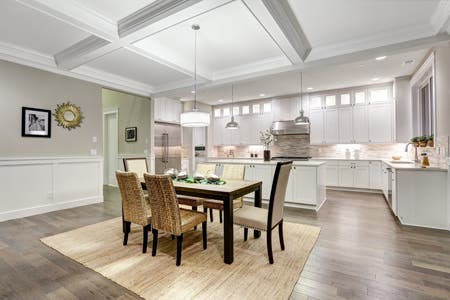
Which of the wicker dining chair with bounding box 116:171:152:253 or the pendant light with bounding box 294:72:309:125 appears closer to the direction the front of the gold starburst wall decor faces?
the wicker dining chair

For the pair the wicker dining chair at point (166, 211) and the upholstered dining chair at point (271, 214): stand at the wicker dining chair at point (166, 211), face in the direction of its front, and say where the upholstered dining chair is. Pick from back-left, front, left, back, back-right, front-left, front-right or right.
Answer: front-right

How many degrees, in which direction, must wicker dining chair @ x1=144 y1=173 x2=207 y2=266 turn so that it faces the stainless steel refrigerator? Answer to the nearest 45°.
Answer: approximately 45° to its left

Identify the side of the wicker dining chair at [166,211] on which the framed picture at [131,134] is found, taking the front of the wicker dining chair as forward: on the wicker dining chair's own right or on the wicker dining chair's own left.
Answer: on the wicker dining chair's own left

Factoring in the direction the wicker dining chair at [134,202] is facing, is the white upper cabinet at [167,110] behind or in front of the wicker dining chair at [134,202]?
in front

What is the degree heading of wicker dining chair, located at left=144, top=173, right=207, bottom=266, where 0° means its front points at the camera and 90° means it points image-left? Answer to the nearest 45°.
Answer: approximately 225°

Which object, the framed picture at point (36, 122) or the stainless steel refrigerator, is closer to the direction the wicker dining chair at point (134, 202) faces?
the stainless steel refrigerator

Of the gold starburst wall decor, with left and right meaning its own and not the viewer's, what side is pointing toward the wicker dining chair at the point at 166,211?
front

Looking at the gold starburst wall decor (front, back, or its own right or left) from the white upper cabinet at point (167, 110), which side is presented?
left

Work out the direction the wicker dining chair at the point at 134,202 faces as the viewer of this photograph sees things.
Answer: facing away from the viewer and to the right of the viewer

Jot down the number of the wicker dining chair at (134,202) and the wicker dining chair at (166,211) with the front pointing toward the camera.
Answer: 0

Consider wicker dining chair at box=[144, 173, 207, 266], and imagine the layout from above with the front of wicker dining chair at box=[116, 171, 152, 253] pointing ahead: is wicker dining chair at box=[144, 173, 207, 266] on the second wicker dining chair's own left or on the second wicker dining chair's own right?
on the second wicker dining chair's own right
